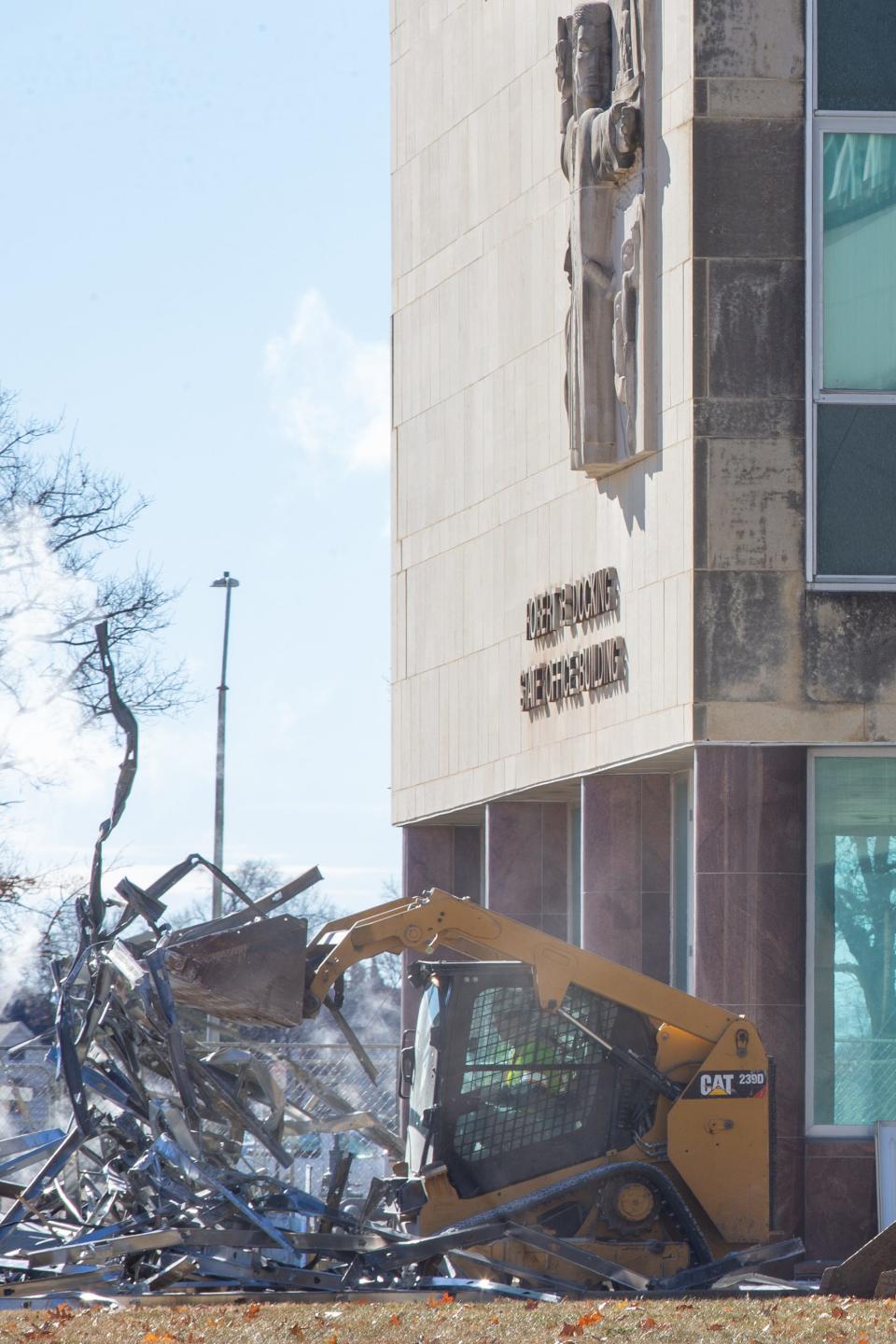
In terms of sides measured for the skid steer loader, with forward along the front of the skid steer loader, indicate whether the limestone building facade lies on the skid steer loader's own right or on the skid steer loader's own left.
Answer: on the skid steer loader's own right

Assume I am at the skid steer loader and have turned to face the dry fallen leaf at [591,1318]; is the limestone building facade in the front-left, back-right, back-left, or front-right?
back-left

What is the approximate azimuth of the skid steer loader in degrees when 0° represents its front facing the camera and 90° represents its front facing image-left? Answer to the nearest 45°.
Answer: approximately 90°

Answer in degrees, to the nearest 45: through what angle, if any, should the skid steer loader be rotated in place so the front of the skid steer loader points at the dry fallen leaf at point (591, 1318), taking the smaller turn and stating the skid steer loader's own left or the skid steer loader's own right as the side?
approximately 90° to the skid steer loader's own left
